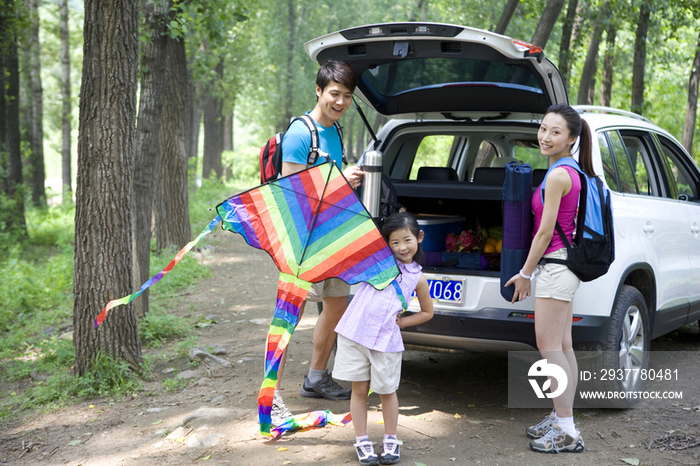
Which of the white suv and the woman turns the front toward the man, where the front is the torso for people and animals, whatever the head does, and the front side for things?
the woman

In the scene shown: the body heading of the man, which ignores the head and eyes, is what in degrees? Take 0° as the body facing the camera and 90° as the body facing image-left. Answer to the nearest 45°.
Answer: approximately 315°

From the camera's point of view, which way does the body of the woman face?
to the viewer's left

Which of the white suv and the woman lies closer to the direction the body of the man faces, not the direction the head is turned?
the woman

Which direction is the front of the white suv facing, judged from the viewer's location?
facing away from the viewer and to the right of the viewer

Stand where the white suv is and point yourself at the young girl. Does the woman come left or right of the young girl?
left

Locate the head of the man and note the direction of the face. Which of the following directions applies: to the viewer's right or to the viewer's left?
to the viewer's right
